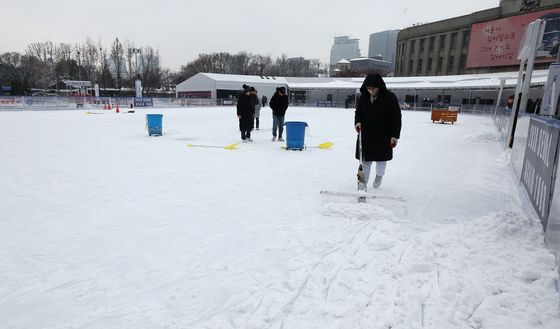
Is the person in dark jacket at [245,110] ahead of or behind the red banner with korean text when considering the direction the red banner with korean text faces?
ahead

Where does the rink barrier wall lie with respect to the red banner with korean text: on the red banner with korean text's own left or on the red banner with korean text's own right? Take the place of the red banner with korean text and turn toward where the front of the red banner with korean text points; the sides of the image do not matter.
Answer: on the red banner with korean text's own left

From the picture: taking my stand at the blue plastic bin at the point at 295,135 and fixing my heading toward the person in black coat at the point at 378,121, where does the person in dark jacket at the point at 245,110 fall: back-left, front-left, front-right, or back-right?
back-right

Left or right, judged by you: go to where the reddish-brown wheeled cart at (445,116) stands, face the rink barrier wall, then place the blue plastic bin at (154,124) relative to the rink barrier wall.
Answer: right

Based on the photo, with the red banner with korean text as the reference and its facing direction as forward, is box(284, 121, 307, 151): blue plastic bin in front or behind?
in front

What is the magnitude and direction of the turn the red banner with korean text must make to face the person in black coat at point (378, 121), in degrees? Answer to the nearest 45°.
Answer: approximately 45° to its left

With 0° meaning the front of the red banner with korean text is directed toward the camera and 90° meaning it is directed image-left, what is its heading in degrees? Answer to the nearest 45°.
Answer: approximately 45°
